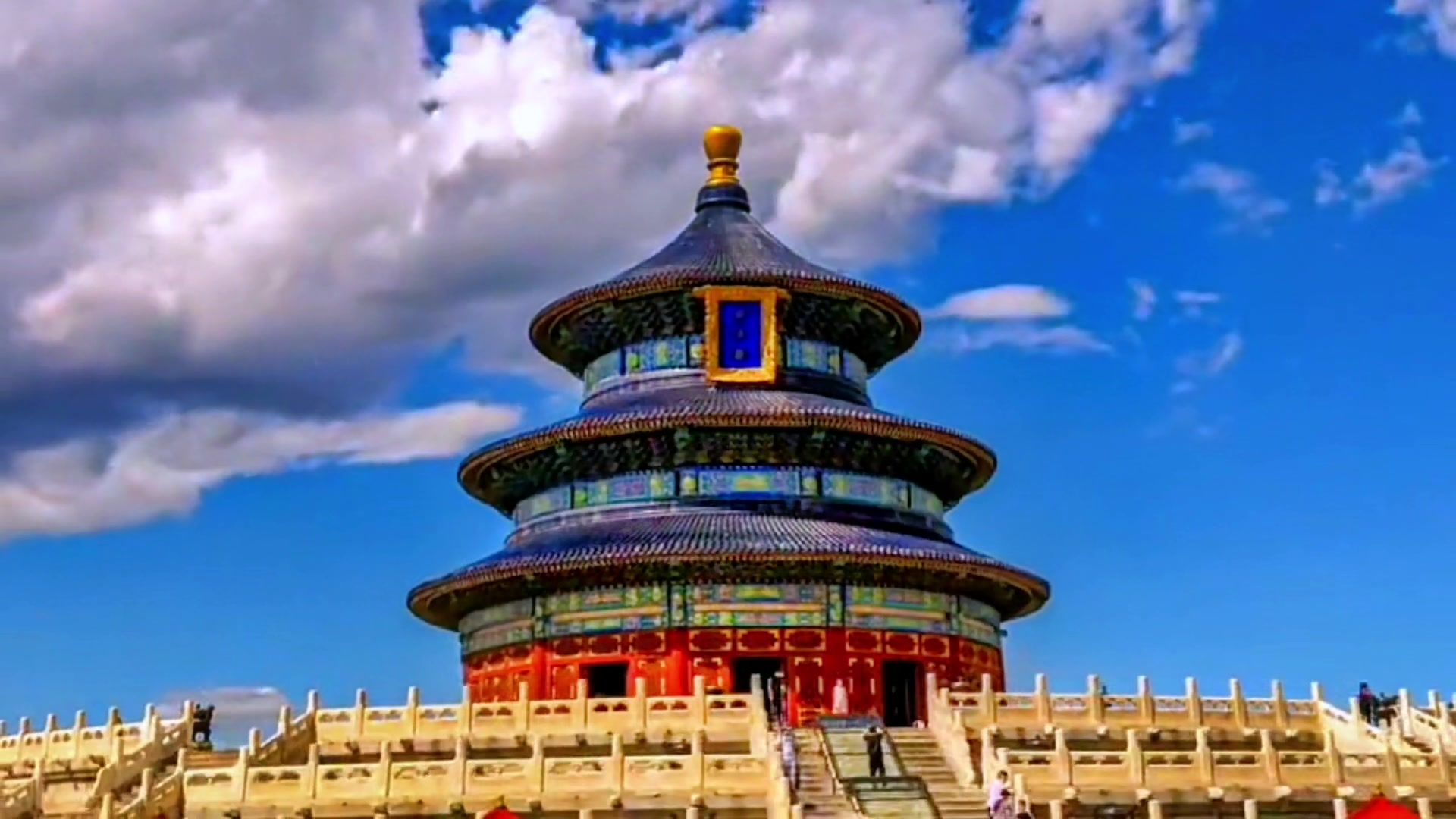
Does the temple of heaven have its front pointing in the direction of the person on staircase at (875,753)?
yes

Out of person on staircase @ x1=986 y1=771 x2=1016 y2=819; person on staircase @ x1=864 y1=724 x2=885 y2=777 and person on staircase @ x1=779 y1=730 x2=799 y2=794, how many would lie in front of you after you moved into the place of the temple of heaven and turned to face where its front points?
3

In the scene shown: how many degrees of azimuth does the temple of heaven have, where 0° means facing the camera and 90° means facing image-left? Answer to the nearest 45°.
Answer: approximately 0°

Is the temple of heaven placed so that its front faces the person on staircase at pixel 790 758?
yes

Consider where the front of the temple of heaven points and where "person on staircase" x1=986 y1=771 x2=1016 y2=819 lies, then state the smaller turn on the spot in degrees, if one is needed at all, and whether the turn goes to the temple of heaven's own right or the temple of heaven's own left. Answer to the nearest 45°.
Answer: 0° — it already faces them
